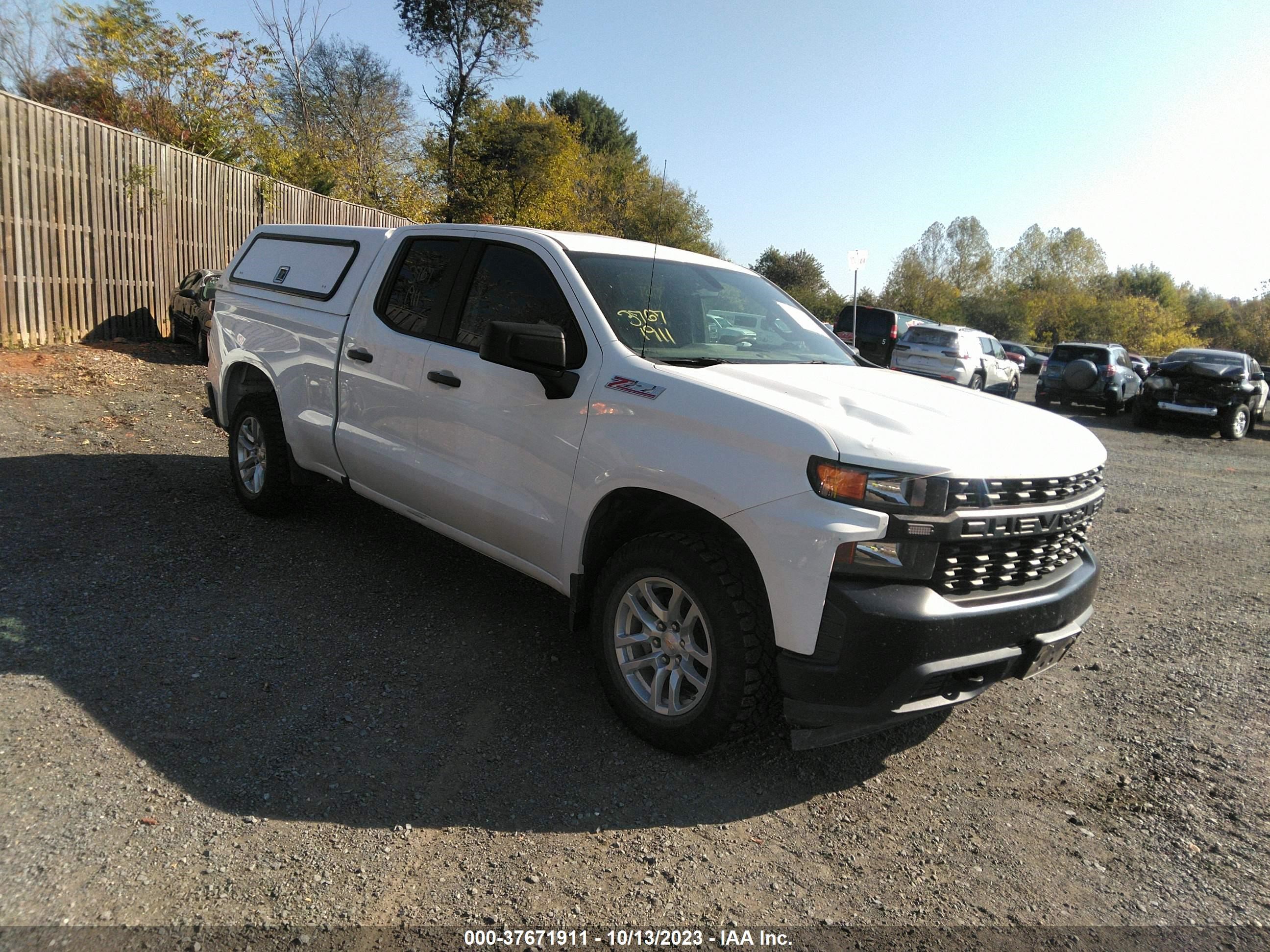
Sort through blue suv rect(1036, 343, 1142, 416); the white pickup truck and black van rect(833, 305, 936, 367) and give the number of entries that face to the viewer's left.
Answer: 0

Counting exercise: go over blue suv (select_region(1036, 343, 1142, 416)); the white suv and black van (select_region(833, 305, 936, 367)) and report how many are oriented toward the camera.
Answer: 0

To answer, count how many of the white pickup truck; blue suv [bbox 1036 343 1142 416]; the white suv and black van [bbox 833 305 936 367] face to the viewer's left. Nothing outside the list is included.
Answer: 0

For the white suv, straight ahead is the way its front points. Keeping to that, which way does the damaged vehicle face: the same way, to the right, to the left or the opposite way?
the opposite way

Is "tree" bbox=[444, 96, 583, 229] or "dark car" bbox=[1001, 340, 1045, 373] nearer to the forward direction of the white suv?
the dark car

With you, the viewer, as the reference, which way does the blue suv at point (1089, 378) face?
facing away from the viewer and to the right of the viewer

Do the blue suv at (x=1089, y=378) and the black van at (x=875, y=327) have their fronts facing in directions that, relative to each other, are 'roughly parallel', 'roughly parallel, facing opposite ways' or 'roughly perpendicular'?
roughly parallel

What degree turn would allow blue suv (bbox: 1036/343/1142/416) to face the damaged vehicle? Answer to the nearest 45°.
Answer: approximately 90° to its right

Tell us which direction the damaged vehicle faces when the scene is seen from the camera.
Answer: facing the viewer and to the left of the viewer

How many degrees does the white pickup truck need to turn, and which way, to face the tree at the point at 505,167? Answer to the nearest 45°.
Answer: approximately 135° to its left

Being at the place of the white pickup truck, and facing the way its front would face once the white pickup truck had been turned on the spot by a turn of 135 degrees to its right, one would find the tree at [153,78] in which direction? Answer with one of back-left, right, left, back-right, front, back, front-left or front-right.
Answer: front-right

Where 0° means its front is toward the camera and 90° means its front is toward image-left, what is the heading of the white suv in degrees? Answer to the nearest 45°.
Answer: approximately 225°

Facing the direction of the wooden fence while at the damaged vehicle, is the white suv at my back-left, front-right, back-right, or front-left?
front-right

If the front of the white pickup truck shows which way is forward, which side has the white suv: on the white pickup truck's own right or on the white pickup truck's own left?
on the white pickup truck's own left

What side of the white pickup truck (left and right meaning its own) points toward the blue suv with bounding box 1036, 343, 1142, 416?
left
